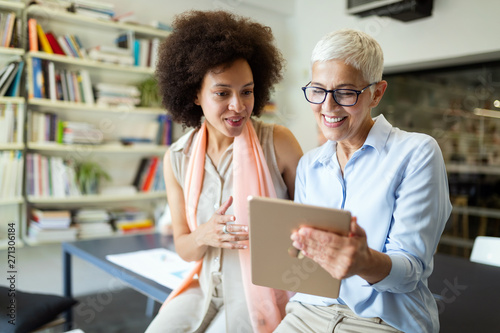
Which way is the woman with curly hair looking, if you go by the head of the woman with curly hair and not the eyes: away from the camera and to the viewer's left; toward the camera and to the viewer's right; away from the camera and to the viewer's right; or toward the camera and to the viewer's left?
toward the camera and to the viewer's right

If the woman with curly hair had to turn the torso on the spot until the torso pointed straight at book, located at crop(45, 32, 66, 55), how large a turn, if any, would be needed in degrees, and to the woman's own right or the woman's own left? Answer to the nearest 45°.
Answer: approximately 135° to the woman's own right

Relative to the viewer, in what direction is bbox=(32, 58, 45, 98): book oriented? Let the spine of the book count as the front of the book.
toward the camera

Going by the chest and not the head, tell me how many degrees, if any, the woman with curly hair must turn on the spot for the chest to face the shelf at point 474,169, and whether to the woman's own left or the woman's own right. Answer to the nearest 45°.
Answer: approximately 135° to the woman's own left

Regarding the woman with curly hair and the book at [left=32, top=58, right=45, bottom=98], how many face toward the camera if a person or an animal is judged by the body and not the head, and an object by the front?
2

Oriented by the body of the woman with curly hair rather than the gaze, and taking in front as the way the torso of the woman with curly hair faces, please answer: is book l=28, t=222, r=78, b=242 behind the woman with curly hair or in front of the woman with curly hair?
behind

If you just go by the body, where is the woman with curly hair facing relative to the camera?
toward the camera
